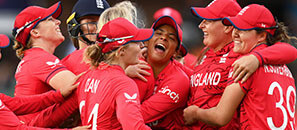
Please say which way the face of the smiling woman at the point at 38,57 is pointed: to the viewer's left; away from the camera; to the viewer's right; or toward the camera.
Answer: to the viewer's right

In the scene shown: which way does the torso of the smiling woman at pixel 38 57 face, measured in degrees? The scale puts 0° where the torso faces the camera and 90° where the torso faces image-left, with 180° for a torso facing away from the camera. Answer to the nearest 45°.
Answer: approximately 270°
